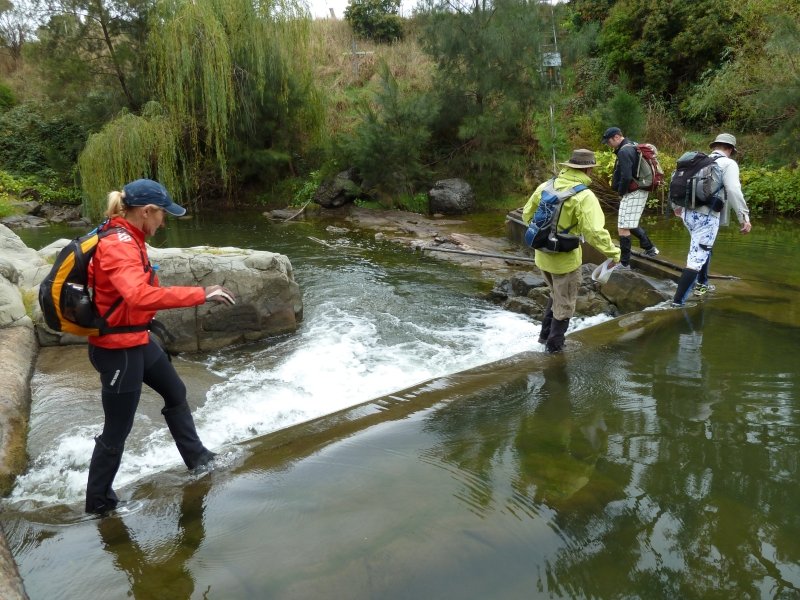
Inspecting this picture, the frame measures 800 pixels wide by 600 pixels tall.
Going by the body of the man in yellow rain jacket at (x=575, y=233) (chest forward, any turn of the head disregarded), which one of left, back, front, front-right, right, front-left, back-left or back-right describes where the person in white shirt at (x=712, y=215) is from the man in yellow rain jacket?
front

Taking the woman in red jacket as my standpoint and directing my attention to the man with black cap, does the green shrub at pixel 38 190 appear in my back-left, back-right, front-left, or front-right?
front-left

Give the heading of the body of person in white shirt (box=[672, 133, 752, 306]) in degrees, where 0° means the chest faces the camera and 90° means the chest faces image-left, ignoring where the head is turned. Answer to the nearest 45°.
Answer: approximately 225°

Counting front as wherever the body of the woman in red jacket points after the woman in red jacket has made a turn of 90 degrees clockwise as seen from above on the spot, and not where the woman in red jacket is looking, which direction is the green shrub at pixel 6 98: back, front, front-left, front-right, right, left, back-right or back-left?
back

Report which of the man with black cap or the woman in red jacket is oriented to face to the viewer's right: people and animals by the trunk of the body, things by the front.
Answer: the woman in red jacket

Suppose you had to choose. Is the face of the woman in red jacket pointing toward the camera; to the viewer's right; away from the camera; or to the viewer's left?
to the viewer's right

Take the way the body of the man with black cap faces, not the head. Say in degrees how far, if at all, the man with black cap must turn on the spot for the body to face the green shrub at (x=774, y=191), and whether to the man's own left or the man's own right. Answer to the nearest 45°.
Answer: approximately 90° to the man's own right

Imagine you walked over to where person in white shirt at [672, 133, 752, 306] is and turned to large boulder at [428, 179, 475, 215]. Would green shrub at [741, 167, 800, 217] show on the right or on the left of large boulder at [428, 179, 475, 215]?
right

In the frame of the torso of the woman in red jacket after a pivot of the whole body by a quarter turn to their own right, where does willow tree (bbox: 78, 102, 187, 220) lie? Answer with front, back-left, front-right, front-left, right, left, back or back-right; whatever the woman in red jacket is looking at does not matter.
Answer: back

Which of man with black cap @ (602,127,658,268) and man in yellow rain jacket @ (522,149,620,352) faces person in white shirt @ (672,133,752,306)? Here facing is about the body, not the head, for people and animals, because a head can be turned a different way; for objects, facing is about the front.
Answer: the man in yellow rain jacket

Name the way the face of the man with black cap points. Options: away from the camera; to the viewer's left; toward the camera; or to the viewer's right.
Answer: to the viewer's left

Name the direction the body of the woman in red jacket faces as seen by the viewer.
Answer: to the viewer's right

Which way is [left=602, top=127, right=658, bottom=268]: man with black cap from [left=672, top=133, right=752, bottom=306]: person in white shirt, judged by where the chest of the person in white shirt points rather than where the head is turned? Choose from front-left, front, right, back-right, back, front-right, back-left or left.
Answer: left
